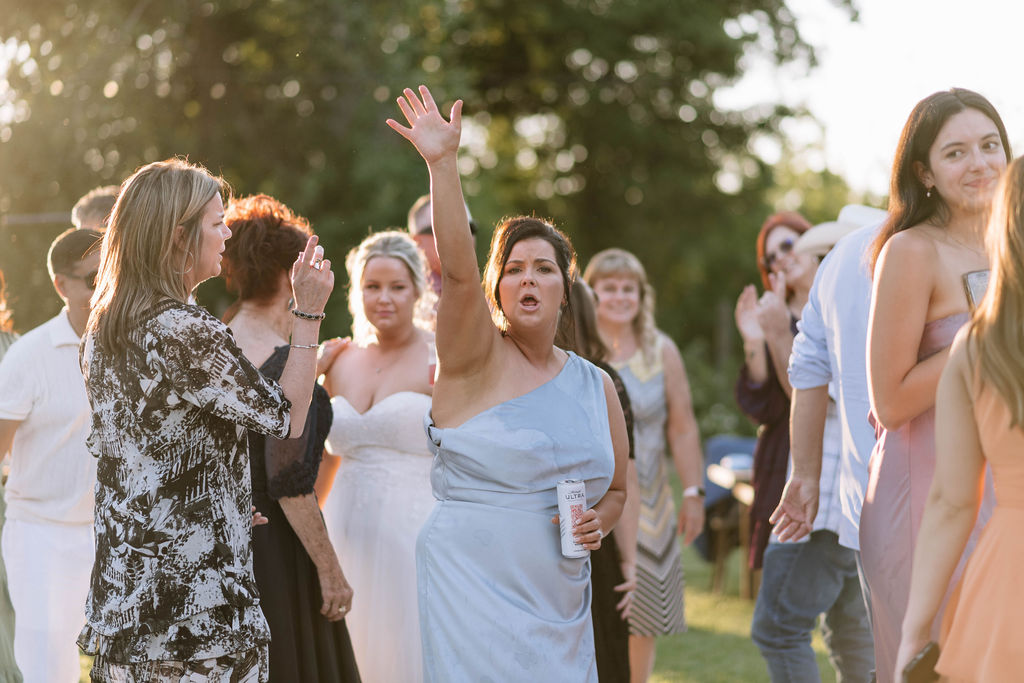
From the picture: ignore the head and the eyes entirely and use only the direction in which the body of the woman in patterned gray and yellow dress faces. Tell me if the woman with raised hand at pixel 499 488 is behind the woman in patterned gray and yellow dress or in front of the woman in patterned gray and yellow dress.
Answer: in front

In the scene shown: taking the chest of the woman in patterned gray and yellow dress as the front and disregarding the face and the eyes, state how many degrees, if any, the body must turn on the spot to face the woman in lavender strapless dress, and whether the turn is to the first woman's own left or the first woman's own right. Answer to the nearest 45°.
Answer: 0° — they already face them

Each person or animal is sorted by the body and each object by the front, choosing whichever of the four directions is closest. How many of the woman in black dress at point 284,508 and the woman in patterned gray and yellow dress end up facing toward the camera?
1

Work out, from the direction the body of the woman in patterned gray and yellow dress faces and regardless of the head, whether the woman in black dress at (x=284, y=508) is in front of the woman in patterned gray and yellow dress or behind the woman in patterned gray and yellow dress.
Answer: in front

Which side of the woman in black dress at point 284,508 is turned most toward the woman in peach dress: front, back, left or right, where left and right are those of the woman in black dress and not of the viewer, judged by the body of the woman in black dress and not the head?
right

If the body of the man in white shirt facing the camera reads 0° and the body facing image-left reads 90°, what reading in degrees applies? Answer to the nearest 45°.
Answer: approximately 315°

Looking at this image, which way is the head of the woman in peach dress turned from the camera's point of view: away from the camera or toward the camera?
away from the camera

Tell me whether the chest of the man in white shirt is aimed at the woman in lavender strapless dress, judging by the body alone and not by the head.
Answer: yes

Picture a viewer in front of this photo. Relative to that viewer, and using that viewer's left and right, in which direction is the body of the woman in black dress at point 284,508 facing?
facing away from the viewer and to the right of the viewer

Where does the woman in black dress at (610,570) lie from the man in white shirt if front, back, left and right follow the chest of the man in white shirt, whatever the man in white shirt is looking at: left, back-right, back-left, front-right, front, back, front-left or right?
front-left
